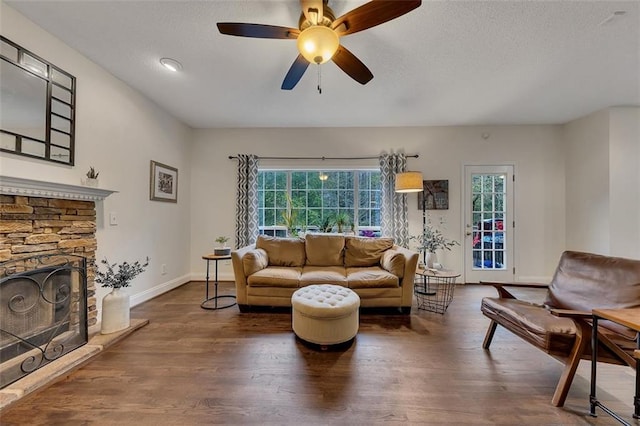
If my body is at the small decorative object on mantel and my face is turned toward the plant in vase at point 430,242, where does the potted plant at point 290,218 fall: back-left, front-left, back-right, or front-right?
front-left

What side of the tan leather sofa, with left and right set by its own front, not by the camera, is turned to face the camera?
front

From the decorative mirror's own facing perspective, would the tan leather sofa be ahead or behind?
ahead

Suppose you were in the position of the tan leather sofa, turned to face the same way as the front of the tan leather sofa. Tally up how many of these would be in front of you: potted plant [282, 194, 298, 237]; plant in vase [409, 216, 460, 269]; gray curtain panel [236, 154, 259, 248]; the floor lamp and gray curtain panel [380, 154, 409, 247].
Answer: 0

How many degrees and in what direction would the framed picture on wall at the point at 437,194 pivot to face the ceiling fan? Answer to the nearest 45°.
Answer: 0° — it already faces it

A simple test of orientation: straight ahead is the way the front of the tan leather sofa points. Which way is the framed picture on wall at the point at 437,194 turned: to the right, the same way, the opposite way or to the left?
the same way

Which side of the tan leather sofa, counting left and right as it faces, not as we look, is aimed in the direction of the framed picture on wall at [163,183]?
right

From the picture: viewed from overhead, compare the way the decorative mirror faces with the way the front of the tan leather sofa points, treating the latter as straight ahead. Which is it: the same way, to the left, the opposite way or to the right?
to the left

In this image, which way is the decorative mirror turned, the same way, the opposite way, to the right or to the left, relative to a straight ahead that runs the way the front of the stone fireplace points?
the same way

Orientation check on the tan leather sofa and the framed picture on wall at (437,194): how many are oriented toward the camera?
2

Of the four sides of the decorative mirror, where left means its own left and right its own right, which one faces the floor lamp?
front

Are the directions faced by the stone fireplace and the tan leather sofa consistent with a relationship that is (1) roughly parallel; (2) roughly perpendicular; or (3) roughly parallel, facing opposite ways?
roughly perpendicular

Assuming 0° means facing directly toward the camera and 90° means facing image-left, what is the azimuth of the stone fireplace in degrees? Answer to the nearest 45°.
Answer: approximately 315°

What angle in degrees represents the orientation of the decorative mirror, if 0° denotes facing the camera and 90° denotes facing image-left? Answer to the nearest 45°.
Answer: approximately 315°

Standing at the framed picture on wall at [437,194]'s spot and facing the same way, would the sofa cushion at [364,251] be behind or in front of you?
in front

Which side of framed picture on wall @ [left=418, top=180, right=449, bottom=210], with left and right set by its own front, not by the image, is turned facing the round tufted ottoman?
front

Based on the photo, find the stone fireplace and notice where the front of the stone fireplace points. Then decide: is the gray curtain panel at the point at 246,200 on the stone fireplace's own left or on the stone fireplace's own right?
on the stone fireplace's own left

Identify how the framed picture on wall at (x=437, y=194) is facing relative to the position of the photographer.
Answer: facing the viewer

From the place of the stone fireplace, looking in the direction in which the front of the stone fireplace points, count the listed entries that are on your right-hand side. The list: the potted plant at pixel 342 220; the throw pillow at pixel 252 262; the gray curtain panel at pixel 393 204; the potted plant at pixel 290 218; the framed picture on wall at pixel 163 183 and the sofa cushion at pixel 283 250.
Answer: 0
